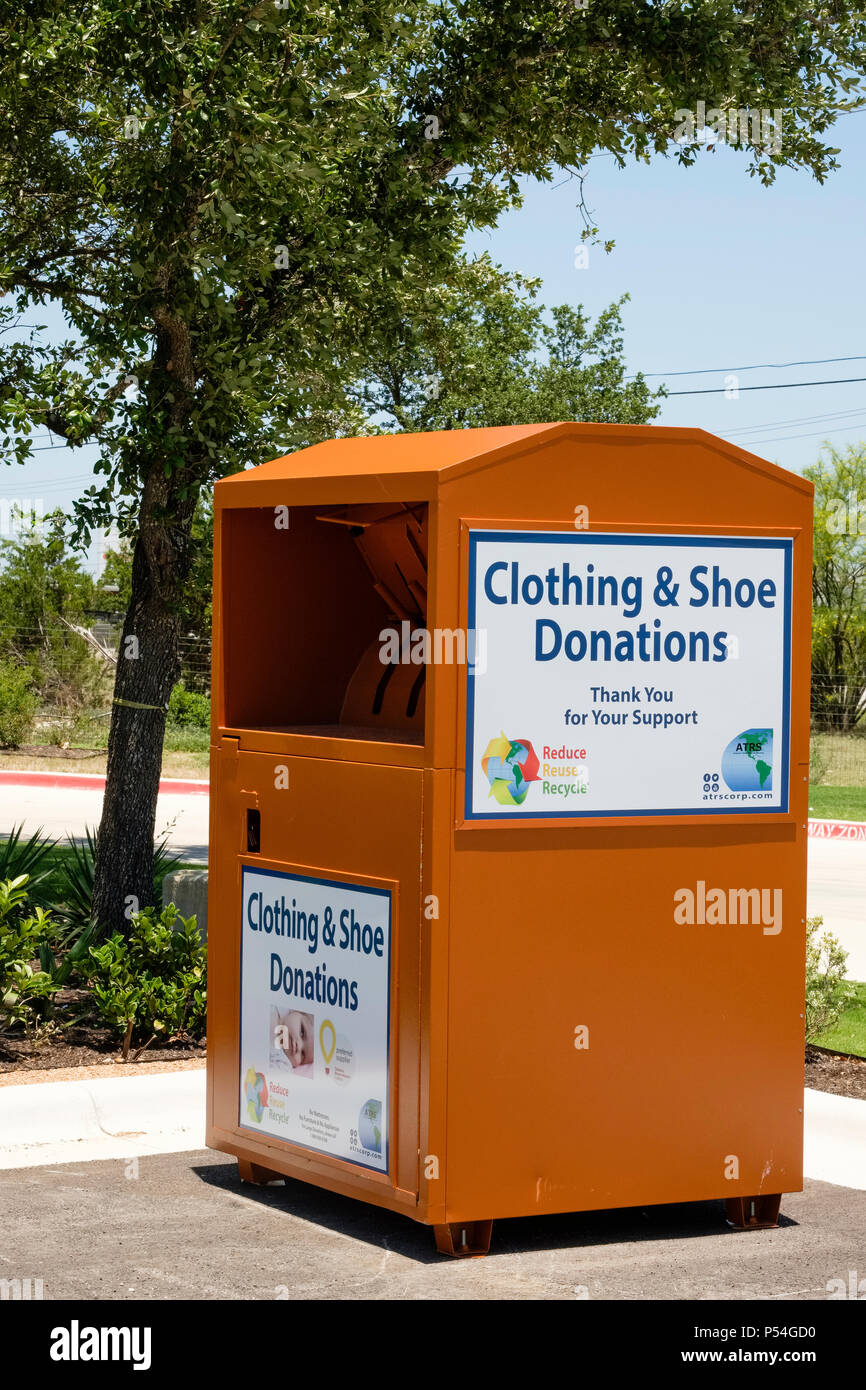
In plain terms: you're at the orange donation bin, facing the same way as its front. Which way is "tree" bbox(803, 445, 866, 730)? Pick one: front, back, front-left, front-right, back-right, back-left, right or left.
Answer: back-right

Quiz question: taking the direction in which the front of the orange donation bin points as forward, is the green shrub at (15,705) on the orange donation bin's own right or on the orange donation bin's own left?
on the orange donation bin's own right

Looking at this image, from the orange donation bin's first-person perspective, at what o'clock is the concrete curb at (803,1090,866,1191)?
The concrete curb is roughly at 6 o'clock from the orange donation bin.

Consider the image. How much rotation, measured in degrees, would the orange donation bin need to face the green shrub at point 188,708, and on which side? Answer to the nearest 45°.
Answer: approximately 135° to its right

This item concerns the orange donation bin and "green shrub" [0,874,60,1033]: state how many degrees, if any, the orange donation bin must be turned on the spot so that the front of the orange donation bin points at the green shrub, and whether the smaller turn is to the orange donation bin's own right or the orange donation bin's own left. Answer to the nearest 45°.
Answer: approximately 90° to the orange donation bin's own right

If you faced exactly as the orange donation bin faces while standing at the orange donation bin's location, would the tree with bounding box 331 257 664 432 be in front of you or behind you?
behind

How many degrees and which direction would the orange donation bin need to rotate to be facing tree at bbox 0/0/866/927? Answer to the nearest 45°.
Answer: approximately 135° to its right

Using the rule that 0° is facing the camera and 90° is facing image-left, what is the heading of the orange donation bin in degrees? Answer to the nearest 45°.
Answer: approximately 45°
